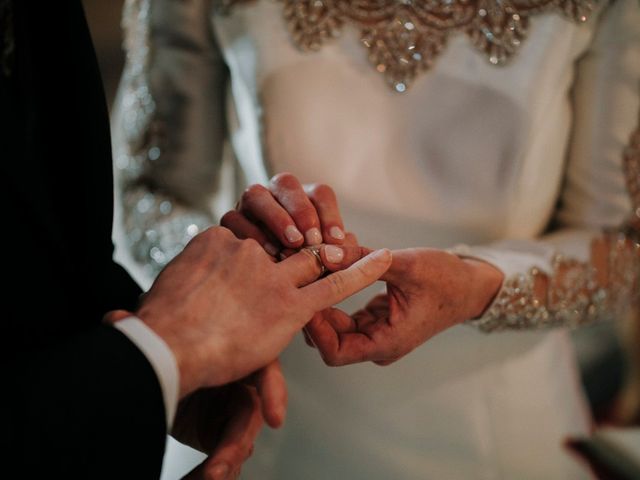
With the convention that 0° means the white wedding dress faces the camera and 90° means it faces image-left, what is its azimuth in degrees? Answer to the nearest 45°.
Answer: approximately 0°
